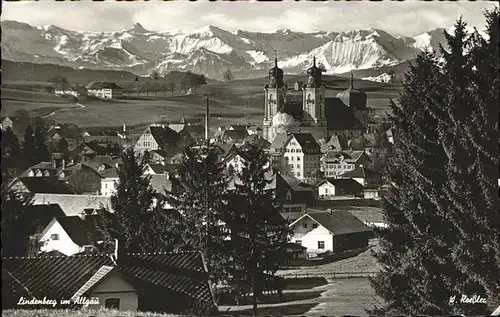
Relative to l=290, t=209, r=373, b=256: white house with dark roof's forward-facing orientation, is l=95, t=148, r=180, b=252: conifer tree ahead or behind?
ahead

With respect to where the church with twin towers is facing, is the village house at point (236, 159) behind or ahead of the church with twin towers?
ahead

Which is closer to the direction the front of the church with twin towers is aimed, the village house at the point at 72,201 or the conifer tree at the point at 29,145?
the conifer tree

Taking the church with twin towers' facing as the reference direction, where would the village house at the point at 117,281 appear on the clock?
The village house is roughly at 11 o'clock from the church with twin towers.

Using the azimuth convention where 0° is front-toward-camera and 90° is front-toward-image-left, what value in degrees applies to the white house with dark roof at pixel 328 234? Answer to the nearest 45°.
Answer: approximately 45°

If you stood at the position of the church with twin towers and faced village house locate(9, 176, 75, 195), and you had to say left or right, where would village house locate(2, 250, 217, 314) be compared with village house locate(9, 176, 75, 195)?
left

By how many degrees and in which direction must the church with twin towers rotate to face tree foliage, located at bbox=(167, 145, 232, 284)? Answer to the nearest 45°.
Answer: approximately 45° to its left

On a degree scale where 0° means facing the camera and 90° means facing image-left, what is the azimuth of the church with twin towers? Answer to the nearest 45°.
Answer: approximately 45°

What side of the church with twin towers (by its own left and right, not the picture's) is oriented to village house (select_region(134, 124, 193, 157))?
front

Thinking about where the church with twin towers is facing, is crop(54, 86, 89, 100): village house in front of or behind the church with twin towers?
in front
